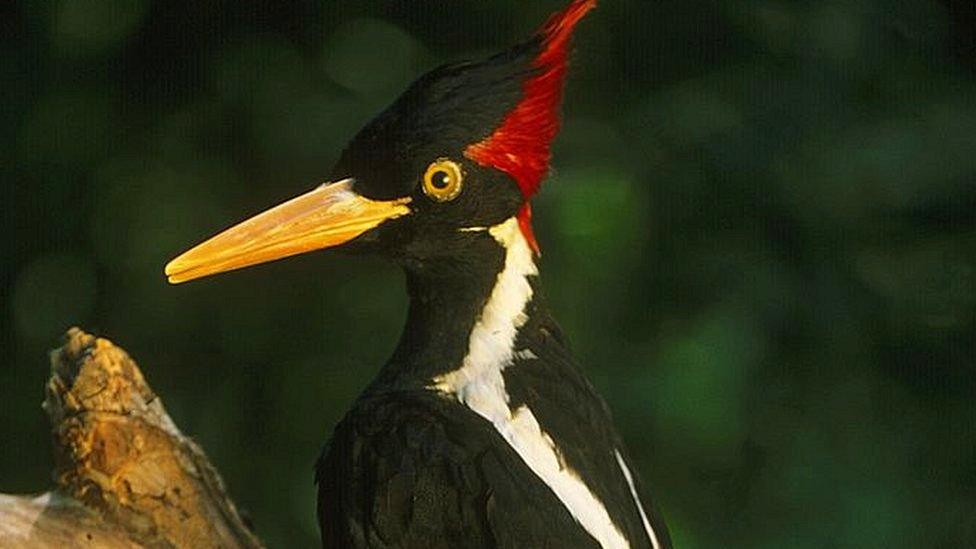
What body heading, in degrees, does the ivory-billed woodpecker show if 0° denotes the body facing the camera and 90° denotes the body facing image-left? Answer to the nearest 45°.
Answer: approximately 90°

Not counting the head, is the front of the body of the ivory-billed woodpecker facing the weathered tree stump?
yes
